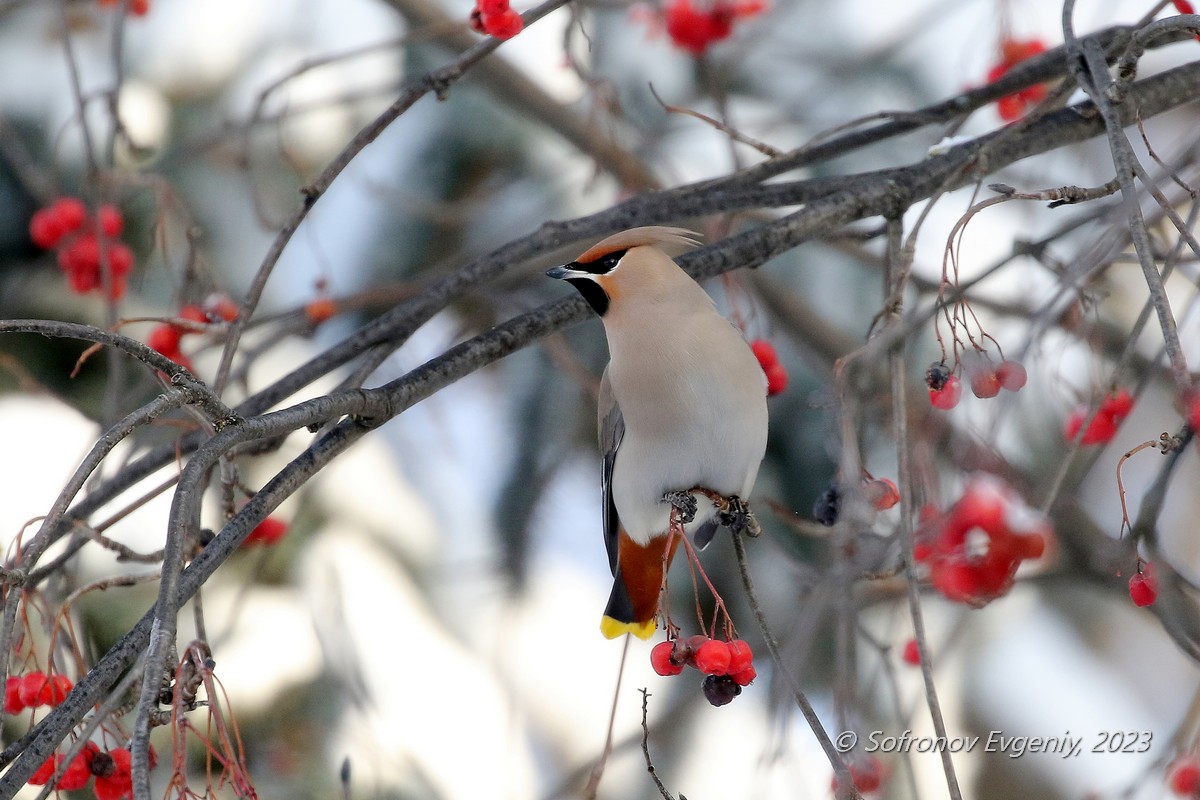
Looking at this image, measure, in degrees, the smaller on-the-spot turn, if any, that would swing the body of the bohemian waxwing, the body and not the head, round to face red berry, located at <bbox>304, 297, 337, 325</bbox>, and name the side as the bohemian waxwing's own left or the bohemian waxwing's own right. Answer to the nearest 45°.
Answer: approximately 135° to the bohemian waxwing's own right

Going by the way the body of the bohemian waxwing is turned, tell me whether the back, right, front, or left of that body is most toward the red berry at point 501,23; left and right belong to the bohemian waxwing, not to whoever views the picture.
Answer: right

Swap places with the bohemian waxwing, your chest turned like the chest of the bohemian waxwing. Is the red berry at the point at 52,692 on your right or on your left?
on your right
